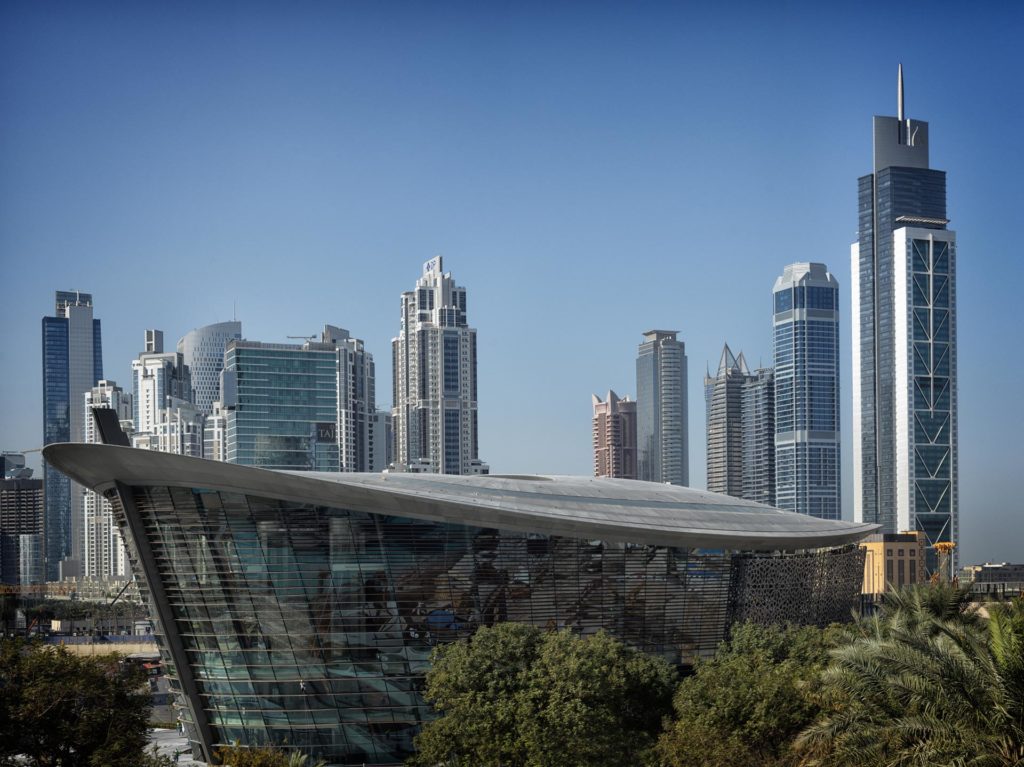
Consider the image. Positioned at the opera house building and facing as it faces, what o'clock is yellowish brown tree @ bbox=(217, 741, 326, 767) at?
The yellowish brown tree is roughly at 11 o'clock from the opera house building.

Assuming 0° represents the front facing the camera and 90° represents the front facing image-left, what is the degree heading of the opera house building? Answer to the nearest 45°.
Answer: approximately 45°

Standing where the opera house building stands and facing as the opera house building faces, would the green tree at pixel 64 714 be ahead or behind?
ahead
